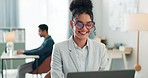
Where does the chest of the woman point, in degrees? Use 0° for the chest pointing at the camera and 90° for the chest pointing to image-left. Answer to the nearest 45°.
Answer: approximately 315°

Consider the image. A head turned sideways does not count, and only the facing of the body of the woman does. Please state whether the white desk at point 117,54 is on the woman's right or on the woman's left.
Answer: on the woman's left

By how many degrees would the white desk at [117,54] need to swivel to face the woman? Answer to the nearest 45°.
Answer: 0° — it already faces them

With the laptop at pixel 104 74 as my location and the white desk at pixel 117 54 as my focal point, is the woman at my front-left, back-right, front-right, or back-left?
front-left

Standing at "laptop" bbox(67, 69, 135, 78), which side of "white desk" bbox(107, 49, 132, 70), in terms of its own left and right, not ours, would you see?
front

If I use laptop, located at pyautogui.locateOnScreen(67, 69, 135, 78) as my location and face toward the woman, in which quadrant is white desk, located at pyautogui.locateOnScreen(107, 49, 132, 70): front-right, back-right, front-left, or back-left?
front-right

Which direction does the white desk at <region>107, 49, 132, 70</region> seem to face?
toward the camera

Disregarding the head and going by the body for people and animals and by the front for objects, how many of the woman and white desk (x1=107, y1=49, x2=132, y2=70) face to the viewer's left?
0
